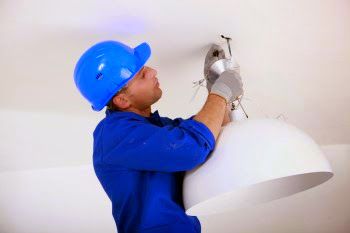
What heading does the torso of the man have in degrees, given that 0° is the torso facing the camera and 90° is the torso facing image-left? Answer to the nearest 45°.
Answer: approximately 270°

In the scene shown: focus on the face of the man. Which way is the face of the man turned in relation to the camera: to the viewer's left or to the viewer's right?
to the viewer's right
